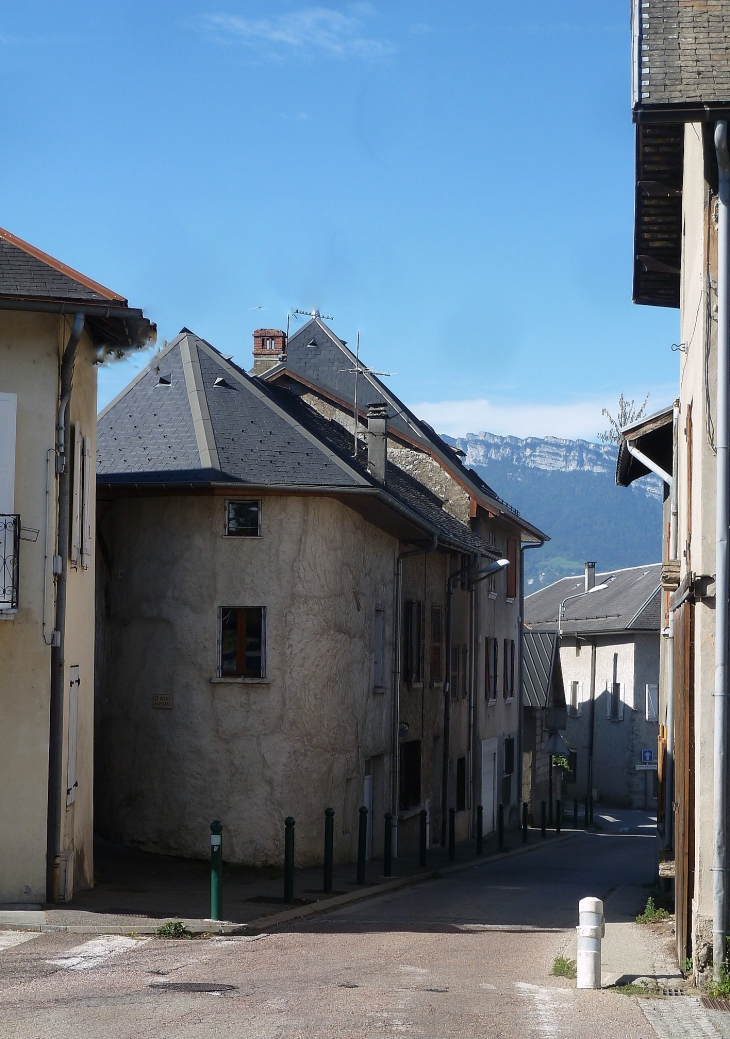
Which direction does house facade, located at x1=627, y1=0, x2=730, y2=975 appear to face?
to the viewer's left

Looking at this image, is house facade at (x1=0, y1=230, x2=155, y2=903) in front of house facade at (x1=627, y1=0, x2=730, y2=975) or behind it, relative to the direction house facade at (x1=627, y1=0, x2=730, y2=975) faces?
in front

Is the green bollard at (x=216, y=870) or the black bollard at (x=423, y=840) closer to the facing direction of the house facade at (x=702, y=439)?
the green bollard

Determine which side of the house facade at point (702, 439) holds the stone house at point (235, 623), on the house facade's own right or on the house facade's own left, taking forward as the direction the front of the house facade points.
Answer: on the house facade's own right

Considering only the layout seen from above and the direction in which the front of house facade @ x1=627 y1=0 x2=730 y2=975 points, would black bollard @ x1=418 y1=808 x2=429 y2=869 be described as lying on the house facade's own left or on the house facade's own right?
on the house facade's own right

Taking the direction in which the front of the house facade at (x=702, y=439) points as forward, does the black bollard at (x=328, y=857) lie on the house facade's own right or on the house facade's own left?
on the house facade's own right
